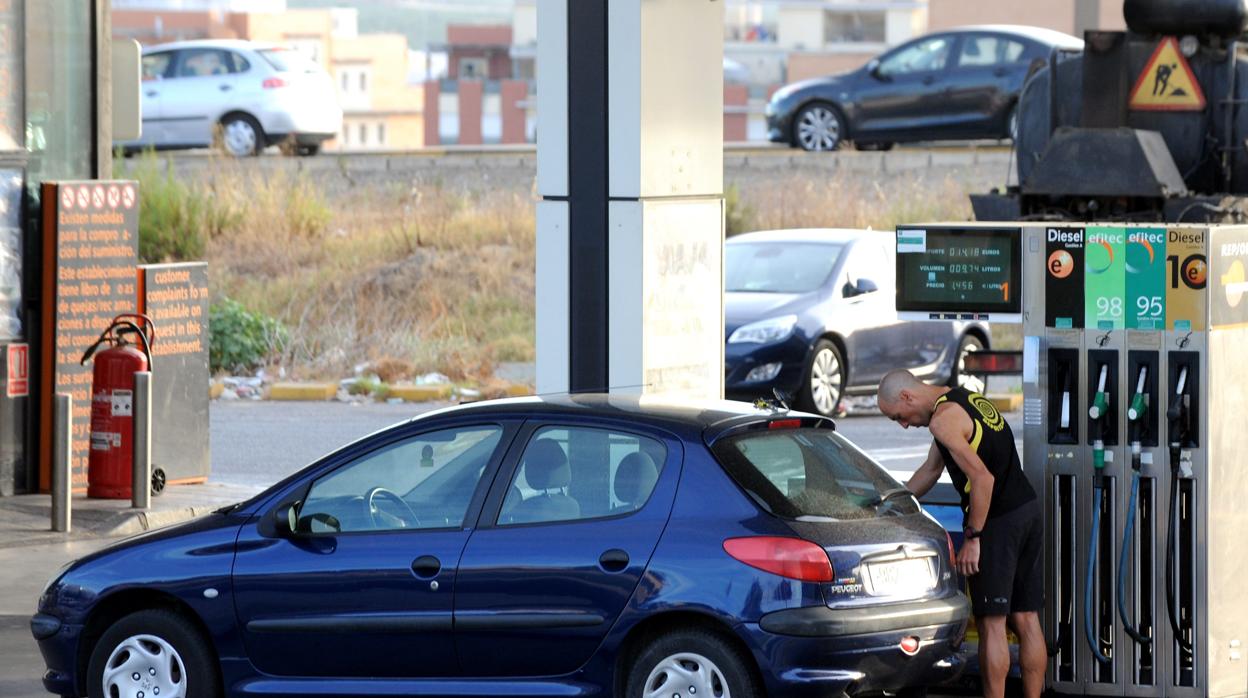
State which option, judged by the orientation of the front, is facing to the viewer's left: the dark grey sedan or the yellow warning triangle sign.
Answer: the dark grey sedan

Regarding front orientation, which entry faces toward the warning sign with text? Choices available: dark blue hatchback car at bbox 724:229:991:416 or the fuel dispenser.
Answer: the dark blue hatchback car

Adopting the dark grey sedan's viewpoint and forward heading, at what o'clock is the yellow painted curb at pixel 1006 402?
The yellow painted curb is roughly at 9 o'clock from the dark grey sedan.

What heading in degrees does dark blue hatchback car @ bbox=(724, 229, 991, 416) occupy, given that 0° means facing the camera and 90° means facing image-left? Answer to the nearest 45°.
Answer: approximately 45°

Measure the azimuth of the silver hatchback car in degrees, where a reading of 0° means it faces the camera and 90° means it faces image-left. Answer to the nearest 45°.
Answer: approximately 135°

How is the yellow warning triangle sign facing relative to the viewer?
toward the camera

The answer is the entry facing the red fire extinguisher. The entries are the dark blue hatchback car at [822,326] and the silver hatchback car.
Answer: the dark blue hatchback car

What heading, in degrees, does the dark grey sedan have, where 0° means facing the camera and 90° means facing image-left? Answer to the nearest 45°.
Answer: approximately 90°

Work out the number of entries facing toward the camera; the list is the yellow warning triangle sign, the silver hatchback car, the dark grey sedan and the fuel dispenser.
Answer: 2

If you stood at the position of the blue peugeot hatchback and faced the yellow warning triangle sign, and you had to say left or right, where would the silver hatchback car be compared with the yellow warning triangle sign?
left

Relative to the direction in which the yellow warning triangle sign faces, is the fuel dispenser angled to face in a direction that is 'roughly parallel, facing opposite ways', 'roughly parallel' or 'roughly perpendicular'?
roughly parallel

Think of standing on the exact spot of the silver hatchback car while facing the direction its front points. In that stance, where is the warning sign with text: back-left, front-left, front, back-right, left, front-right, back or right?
back-left

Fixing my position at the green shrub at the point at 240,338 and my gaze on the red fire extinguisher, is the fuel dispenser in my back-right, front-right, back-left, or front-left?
front-left

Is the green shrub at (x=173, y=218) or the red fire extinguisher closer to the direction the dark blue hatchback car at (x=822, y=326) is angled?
the red fire extinguisher

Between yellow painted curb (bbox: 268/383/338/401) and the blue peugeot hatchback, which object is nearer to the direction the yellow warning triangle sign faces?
the blue peugeot hatchback

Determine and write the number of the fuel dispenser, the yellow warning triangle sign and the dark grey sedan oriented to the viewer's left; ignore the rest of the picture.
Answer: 1
